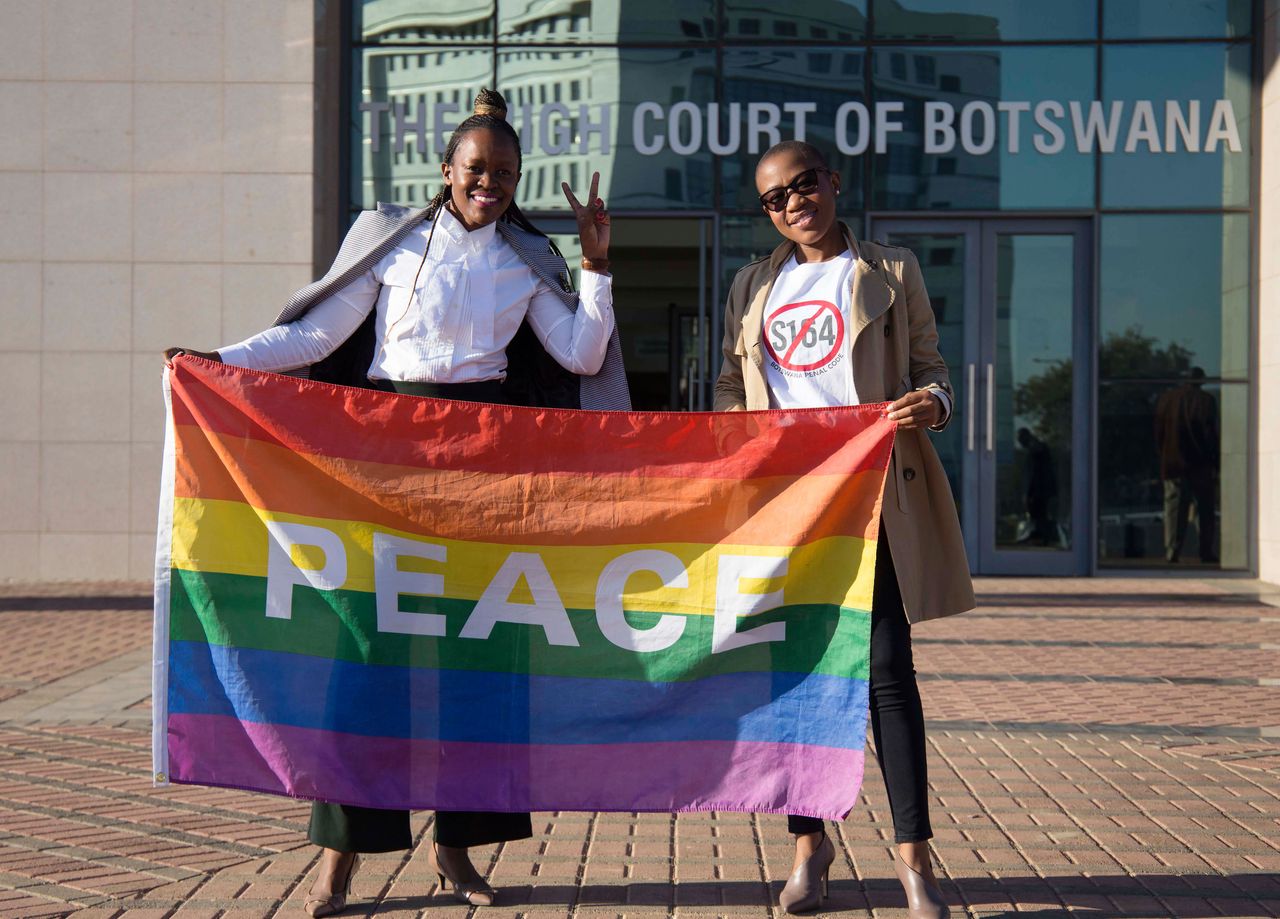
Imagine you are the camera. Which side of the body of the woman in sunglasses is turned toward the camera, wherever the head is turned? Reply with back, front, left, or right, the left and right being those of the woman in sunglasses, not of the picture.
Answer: front

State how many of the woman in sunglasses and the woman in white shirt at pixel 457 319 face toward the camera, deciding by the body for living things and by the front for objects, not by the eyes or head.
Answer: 2

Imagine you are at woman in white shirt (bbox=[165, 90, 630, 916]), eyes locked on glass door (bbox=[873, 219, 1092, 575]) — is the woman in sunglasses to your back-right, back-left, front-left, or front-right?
front-right

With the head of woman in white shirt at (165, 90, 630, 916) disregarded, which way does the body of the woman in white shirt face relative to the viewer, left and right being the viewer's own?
facing the viewer

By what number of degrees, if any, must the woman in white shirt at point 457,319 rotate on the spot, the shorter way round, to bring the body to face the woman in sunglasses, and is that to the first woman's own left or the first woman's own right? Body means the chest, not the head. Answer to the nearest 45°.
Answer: approximately 90° to the first woman's own left

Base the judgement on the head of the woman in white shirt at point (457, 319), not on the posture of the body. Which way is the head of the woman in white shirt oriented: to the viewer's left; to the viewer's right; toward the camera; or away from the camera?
toward the camera

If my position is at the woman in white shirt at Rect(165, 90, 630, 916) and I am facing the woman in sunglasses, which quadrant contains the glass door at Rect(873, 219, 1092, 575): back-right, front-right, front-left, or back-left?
front-left

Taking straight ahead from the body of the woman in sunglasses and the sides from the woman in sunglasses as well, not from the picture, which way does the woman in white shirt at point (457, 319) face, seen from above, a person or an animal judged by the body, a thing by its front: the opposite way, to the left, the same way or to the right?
the same way

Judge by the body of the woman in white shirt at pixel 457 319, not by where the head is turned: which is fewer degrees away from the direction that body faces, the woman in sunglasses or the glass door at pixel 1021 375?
the woman in sunglasses

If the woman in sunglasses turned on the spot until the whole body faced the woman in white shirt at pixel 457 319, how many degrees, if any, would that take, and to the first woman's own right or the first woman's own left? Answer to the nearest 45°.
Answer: approximately 90° to the first woman's own right

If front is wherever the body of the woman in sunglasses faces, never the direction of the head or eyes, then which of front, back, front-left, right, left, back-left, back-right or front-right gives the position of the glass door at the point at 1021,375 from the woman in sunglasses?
back
